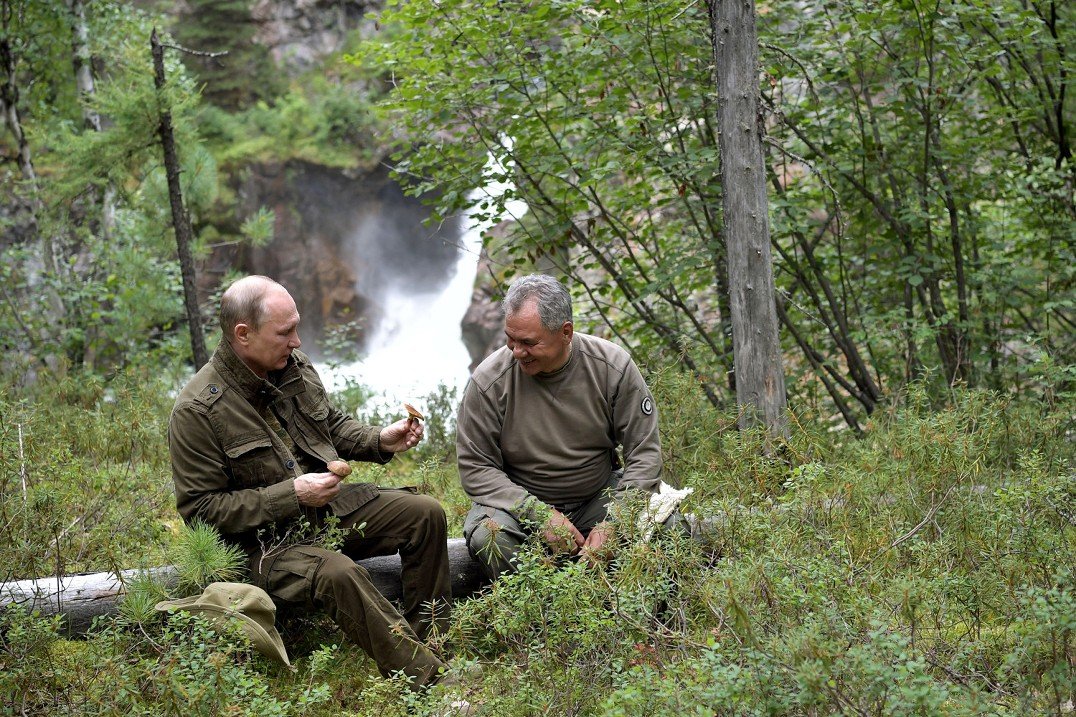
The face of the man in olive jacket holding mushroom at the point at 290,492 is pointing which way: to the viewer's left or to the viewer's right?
to the viewer's right

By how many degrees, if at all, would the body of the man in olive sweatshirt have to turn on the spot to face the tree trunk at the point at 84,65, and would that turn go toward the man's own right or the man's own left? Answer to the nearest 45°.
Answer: approximately 135° to the man's own right

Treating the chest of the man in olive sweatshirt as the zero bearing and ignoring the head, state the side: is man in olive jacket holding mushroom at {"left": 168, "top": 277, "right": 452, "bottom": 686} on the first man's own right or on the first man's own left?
on the first man's own right

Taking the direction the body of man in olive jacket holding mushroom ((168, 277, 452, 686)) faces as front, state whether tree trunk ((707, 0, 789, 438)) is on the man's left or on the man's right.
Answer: on the man's left

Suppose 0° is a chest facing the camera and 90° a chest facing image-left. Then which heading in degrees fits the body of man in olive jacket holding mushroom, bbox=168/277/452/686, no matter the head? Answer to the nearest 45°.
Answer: approximately 315°

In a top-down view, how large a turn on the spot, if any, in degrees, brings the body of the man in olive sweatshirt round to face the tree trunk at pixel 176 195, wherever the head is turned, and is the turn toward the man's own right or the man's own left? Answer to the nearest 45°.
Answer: approximately 135° to the man's own right

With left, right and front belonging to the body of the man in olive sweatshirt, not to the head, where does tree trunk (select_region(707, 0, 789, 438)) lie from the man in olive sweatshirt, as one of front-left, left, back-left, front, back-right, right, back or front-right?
back-left
